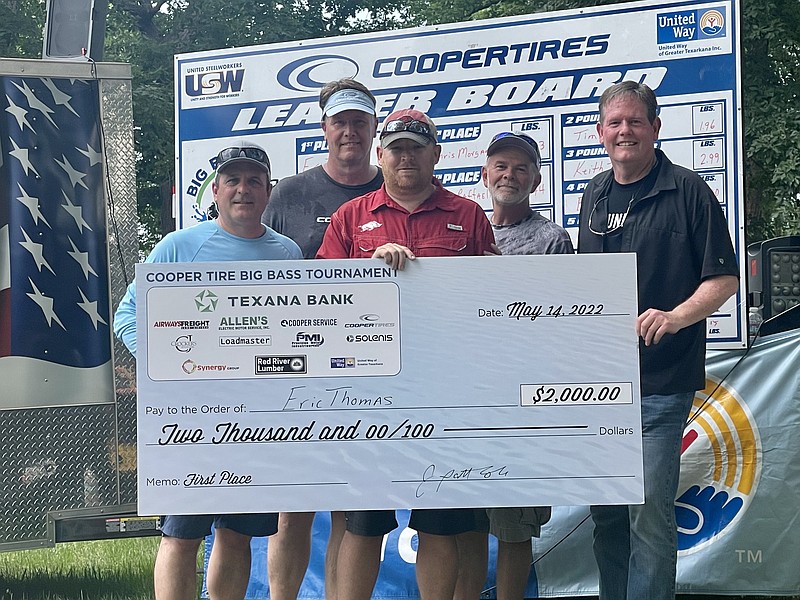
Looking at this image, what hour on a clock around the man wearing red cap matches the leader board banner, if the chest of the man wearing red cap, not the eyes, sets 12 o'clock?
The leader board banner is roughly at 7 o'clock from the man wearing red cap.

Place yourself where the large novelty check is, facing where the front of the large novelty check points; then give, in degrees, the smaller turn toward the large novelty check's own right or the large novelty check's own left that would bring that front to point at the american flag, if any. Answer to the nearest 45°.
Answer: approximately 135° to the large novelty check's own right

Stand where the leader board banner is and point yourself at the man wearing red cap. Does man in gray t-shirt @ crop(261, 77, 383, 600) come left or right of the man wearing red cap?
right

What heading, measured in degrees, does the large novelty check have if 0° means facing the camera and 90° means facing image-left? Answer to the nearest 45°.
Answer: approximately 0°
